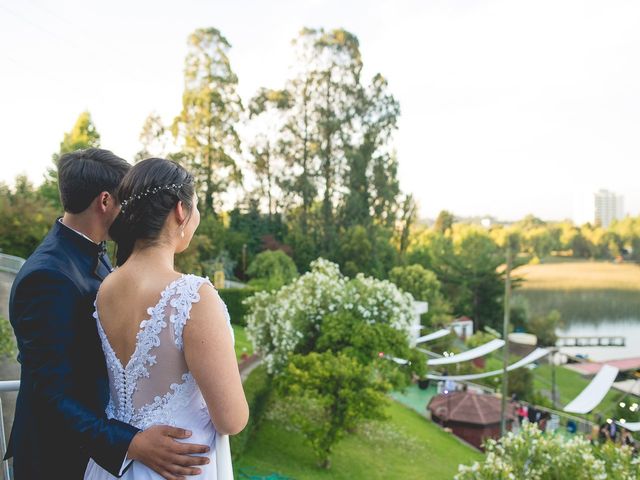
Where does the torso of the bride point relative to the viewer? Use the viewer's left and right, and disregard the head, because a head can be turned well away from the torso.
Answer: facing away from the viewer and to the right of the viewer

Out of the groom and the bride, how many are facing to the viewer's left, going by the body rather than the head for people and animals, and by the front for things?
0

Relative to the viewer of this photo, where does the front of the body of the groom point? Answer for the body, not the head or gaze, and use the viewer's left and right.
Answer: facing away from the viewer and to the right of the viewer

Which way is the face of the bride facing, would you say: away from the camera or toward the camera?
away from the camera

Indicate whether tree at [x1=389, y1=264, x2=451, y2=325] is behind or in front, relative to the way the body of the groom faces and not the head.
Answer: in front

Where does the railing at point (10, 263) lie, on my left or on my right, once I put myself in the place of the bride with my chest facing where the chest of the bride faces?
on my left

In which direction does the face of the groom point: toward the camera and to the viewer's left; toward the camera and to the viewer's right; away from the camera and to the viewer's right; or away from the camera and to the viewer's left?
away from the camera and to the viewer's right

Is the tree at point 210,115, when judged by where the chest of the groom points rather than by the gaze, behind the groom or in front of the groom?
in front

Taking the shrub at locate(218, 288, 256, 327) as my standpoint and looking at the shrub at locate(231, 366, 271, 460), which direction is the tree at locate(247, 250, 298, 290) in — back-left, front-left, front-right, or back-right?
back-left

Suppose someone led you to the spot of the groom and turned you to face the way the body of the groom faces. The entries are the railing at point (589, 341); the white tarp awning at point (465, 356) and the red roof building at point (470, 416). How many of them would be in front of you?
3

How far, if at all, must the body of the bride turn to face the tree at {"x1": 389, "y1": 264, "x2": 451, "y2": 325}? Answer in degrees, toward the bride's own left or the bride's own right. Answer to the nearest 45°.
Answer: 0° — they already face it
